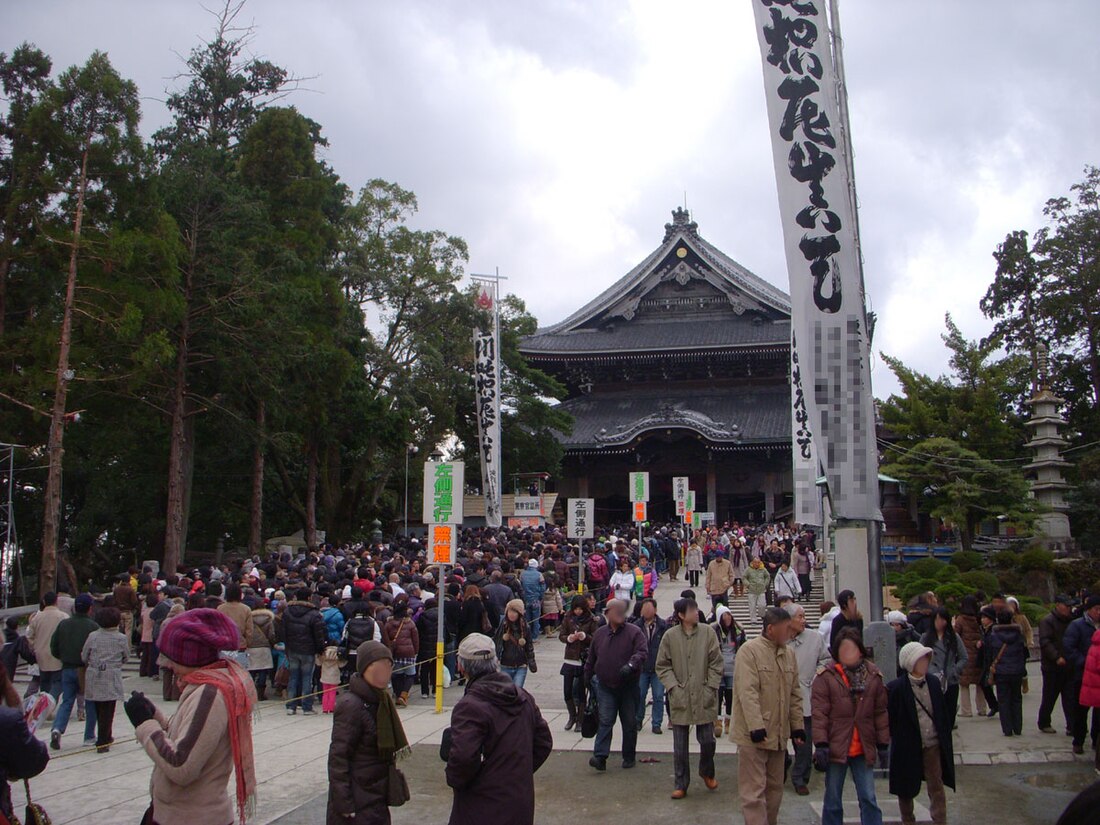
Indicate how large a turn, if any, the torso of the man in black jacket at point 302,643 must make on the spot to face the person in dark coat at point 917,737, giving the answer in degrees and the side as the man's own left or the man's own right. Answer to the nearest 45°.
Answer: approximately 135° to the man's own right

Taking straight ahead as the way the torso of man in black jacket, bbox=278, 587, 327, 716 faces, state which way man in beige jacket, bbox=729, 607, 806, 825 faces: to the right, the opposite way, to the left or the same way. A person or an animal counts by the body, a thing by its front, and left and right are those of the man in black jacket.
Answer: the opposite way

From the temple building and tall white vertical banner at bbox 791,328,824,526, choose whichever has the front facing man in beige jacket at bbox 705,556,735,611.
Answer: the temple building

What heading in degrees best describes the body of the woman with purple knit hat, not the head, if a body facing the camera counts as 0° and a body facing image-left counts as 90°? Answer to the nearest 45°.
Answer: approximately 90°

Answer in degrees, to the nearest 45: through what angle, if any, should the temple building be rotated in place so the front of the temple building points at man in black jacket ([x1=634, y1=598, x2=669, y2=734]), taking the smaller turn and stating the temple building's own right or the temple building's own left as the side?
0° — it already faces them

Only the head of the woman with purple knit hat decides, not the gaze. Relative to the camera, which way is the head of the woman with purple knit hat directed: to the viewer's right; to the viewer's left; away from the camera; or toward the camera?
to the viewer's left

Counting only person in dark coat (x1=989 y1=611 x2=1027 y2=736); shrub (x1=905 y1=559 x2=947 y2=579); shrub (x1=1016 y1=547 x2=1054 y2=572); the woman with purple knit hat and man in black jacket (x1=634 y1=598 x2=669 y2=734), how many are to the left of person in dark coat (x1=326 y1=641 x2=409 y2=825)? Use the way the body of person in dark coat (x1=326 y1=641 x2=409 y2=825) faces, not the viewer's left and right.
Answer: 4

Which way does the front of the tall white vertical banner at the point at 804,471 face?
toward the camera

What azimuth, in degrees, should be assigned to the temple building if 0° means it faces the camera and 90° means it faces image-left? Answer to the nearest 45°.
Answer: approximately 0°

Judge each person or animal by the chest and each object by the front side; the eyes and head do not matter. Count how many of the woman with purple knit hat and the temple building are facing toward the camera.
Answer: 1

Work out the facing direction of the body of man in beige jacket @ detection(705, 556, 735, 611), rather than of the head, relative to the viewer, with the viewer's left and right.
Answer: facing the viewer

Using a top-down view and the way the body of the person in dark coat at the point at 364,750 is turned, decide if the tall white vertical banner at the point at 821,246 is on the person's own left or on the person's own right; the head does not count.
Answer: on the person's own left

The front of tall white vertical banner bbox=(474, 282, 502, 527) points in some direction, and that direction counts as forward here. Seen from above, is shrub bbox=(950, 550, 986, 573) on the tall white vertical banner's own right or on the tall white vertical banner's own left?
on the tall white vertical banner's own left
